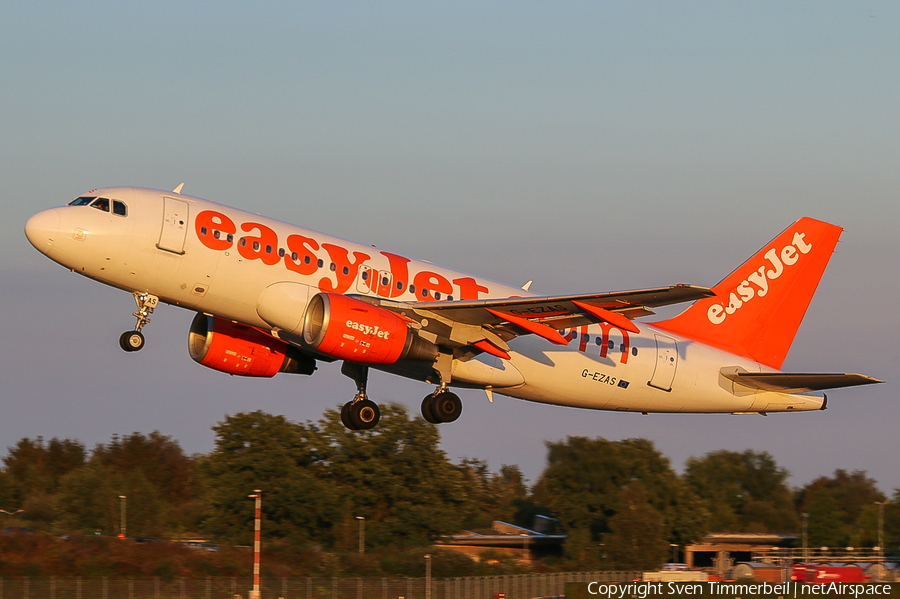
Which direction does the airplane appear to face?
to the viewer's left
